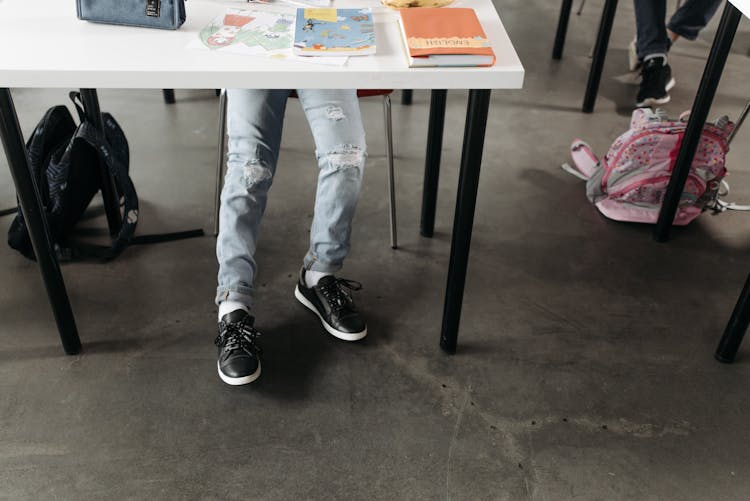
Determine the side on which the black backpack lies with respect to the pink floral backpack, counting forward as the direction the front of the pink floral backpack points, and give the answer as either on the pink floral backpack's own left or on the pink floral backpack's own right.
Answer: on the pink floral backpack's own right

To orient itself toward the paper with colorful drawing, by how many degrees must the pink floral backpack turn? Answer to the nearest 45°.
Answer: approximately 45° to its right

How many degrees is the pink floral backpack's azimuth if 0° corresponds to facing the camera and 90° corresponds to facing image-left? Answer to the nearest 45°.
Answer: approximately 0°

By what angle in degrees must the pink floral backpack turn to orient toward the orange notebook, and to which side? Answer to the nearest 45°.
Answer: approximately 45° to its right

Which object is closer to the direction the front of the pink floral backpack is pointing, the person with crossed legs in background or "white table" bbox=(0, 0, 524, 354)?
the white table
